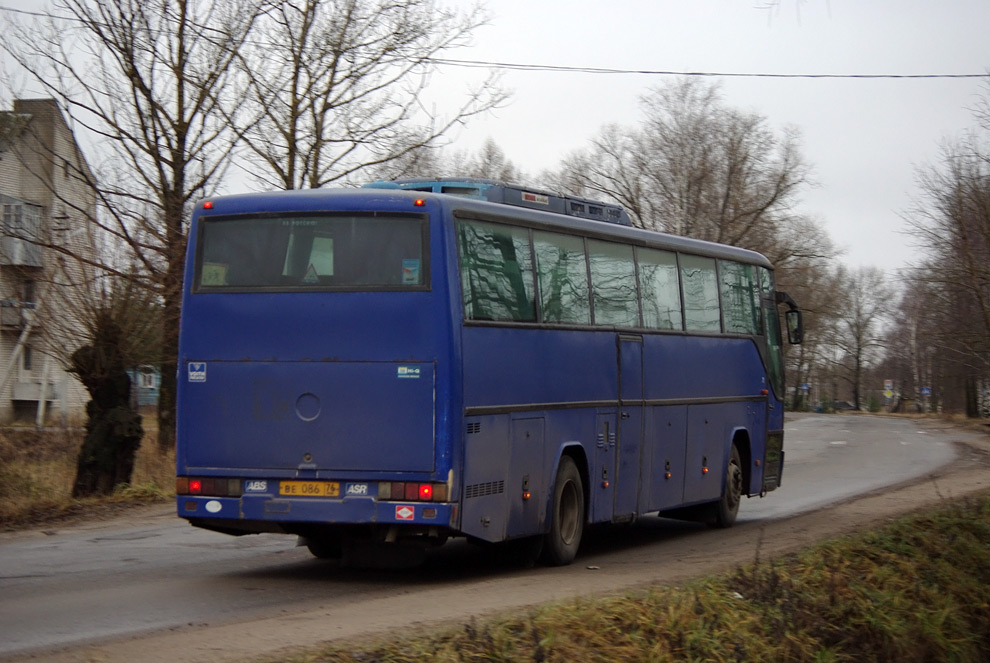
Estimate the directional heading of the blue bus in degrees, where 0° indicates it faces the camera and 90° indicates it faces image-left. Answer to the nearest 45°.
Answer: approximately 225°
